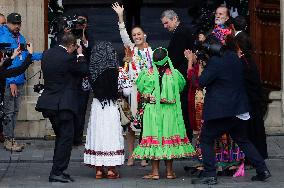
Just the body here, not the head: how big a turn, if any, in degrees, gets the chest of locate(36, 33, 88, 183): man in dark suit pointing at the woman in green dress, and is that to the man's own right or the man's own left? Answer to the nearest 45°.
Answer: approximately 45° to the man's own right

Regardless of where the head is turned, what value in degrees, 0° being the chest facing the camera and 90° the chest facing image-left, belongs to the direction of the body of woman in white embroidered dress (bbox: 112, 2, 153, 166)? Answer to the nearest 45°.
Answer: approximately 0°

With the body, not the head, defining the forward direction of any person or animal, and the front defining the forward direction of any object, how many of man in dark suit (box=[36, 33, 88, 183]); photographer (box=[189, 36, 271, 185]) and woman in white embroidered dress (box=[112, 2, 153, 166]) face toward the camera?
1

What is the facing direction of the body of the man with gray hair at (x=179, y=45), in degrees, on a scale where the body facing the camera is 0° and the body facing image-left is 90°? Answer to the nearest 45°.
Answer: approximately 45°

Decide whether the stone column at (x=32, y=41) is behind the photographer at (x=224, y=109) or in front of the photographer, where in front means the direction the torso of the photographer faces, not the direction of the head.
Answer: in front

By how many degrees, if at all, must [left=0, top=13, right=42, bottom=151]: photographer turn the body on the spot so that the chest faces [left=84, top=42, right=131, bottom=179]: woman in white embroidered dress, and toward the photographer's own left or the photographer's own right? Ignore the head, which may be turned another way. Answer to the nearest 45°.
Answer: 0° — they already face them

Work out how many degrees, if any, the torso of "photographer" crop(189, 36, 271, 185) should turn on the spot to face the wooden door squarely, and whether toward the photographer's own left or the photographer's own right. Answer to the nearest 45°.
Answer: approximately 45° to the photographer's own right

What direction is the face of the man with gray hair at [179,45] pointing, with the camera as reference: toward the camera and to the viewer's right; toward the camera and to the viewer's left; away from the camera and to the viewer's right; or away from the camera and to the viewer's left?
toward the camera and to the viewer's left

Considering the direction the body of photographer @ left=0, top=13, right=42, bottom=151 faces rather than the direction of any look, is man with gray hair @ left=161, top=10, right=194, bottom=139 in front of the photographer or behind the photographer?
in front

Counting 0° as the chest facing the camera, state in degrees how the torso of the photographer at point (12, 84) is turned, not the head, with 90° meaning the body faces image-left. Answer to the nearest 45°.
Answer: approximately 315°

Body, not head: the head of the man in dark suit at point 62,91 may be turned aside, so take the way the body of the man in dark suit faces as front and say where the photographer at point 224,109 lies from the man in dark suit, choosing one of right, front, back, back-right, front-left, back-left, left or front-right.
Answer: front-right
